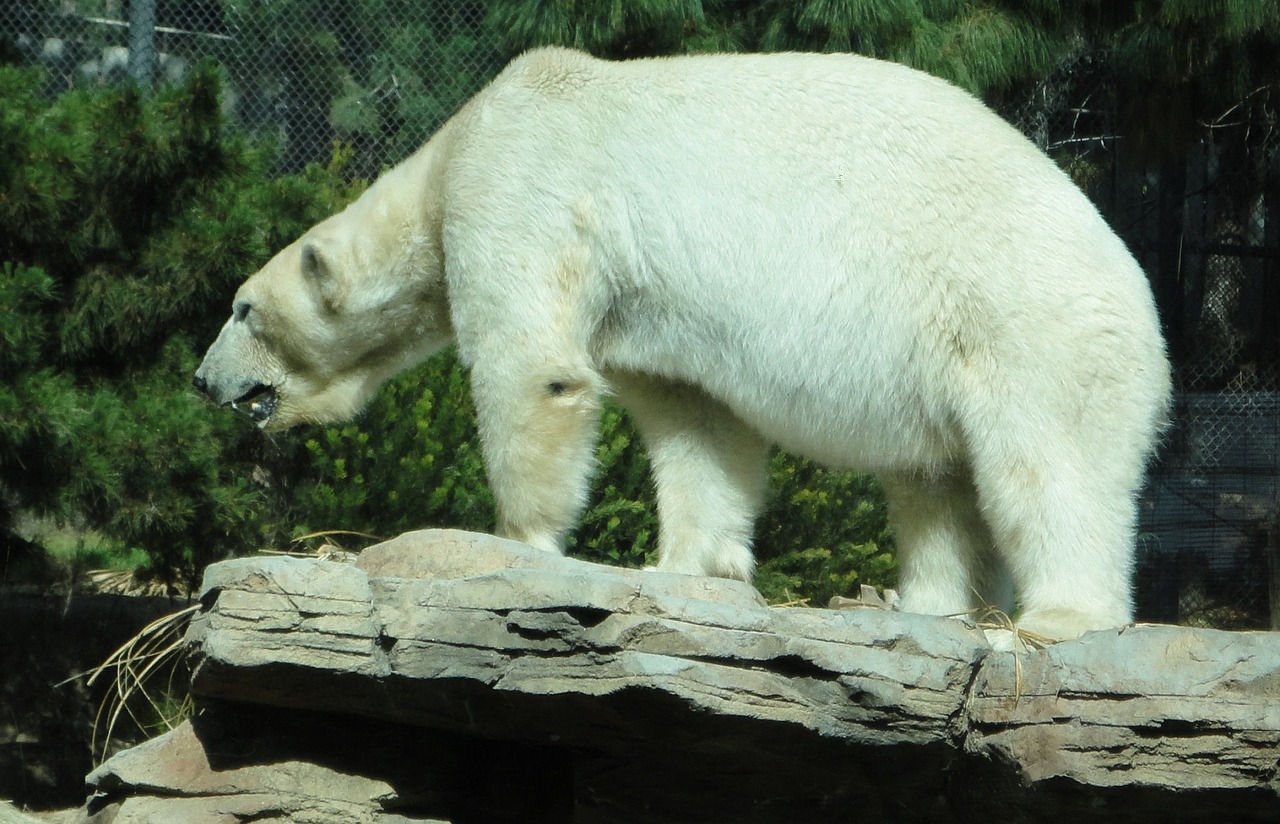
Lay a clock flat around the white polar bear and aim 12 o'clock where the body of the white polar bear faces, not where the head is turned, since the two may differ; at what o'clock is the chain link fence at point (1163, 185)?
The chain link fence is roughly at 4 o'clock from the white polar bear.

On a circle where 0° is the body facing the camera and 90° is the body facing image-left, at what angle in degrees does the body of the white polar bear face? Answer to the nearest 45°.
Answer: approximately 90°

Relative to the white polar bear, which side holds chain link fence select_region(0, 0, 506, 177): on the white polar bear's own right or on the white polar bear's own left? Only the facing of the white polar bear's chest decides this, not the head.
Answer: on the white polar bear's own right
